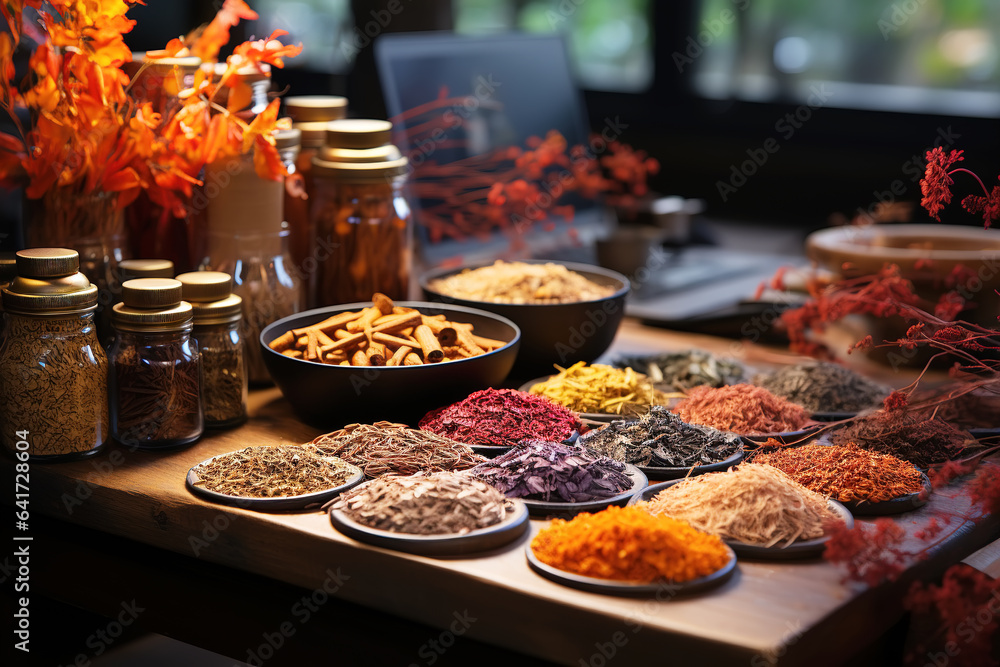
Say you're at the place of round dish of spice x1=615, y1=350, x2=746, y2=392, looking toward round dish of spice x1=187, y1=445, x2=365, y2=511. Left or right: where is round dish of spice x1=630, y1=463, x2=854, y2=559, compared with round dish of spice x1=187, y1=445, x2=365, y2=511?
left

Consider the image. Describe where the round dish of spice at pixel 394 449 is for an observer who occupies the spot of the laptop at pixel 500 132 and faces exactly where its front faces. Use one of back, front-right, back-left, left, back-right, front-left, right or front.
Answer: front-right

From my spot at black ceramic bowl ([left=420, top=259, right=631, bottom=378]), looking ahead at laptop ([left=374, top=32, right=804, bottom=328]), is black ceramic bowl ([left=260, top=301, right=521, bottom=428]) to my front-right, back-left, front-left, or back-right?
back-left

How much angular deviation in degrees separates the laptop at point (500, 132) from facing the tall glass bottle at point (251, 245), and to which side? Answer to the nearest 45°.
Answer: approximately 45° to its right

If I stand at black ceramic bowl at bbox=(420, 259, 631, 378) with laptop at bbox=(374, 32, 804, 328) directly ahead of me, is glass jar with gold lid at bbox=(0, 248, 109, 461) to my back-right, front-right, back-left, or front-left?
back-left

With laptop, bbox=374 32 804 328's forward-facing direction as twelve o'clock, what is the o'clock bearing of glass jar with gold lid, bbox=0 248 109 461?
The glass jar with gold lid is roughly at 2 o'clock from the laptop.

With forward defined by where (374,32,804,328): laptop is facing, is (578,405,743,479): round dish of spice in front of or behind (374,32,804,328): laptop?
in front

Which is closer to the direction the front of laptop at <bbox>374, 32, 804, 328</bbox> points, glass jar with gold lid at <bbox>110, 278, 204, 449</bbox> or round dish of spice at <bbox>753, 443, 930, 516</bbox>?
the round dish of spice

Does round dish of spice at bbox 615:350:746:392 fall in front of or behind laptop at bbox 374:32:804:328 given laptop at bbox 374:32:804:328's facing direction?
in front

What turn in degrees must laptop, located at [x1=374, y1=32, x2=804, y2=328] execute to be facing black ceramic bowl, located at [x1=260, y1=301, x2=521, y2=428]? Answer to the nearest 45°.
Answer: approximately 45° to its right

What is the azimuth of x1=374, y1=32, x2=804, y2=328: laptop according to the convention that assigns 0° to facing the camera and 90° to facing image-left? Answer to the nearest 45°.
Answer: approximately 315°

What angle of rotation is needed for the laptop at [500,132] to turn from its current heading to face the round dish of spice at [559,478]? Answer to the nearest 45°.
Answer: approximately 45° to its right

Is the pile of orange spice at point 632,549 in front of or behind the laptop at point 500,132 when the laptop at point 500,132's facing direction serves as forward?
in front
